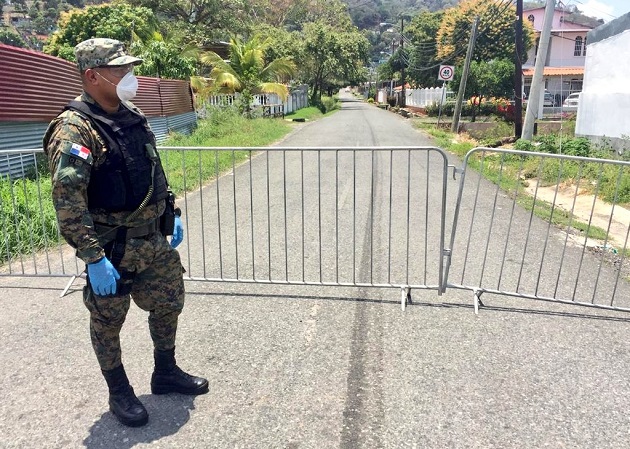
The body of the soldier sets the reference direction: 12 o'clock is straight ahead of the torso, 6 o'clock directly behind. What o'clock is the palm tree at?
The palm tree is roughly at 8 o'clock from the soldier.

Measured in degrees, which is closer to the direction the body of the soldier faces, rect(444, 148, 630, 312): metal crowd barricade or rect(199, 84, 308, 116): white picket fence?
the metal crowd barricade

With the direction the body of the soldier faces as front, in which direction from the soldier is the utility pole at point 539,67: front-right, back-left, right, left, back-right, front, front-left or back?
left

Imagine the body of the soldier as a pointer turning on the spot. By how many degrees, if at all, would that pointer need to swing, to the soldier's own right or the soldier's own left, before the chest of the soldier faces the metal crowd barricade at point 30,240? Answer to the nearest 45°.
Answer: approximately 135° to the soldier's own left

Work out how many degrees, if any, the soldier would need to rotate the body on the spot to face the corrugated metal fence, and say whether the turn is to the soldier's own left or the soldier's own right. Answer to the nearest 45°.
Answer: approximately 135° to the soldier's own left

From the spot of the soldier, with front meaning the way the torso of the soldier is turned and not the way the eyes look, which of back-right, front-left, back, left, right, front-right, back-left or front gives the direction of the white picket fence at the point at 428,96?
left

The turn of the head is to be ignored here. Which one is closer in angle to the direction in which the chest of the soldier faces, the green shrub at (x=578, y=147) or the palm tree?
the green shrub

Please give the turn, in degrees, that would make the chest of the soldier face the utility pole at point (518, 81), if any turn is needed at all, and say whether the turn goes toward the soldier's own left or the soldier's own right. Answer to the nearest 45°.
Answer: approximately 90° to the soldier's own left

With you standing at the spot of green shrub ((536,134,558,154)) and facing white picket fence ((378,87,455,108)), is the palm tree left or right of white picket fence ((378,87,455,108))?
left

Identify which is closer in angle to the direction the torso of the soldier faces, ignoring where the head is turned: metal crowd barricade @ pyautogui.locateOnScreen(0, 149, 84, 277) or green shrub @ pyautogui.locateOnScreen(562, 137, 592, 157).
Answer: the green shrub

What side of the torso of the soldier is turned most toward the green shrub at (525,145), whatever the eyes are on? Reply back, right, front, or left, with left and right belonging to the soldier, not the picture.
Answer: left

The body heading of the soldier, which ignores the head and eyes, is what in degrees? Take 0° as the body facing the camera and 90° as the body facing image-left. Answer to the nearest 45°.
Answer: approximately 315°

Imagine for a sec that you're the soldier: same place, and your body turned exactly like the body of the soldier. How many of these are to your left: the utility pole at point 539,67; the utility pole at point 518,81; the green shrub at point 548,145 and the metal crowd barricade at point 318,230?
4
